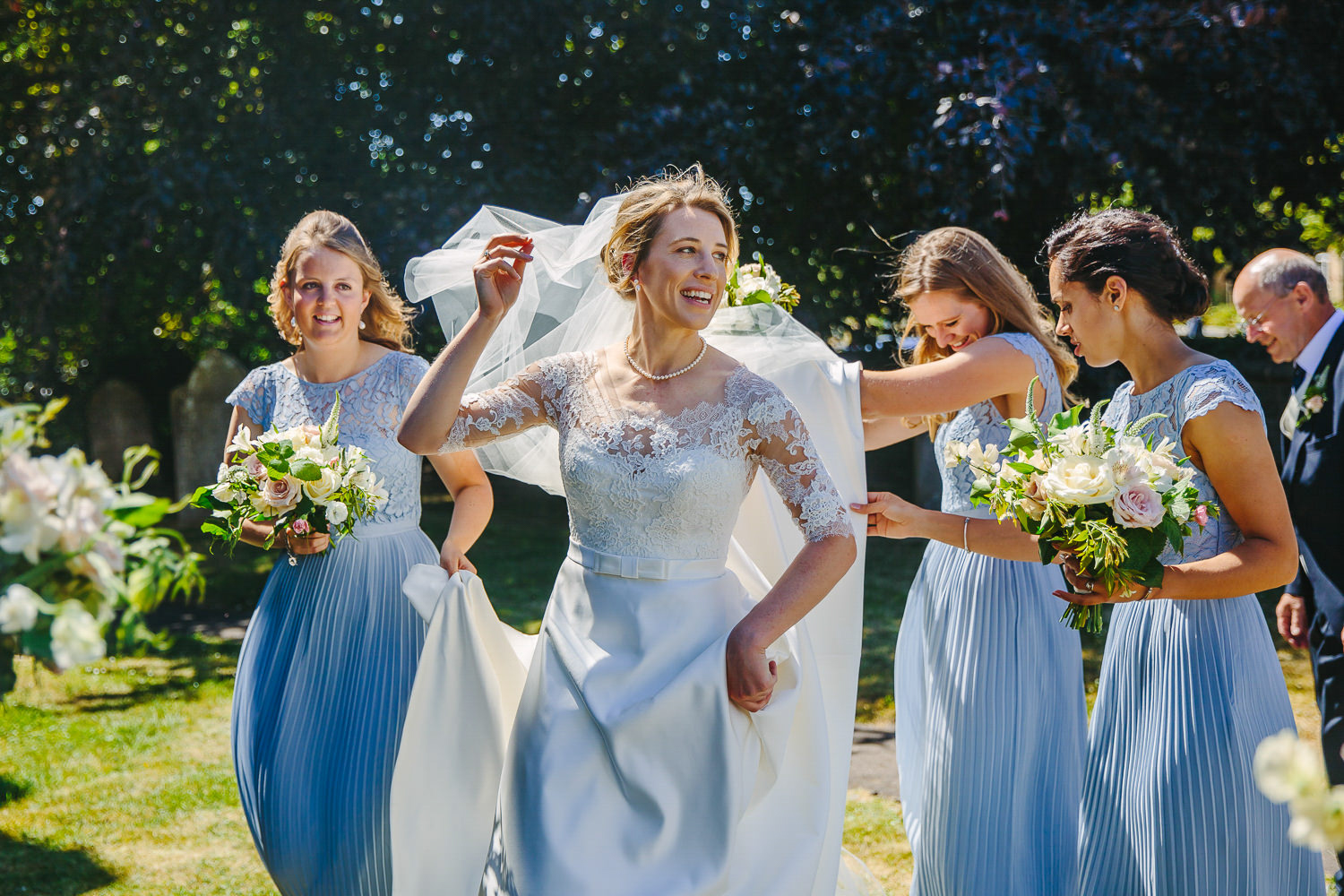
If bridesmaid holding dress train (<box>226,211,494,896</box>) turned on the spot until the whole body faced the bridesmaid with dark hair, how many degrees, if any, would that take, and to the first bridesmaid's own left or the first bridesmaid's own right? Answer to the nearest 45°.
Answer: approximately 45° to the first bridesmaid's own left

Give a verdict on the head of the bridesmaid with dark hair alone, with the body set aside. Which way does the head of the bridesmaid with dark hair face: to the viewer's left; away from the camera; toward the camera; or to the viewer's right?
to the viewer's left

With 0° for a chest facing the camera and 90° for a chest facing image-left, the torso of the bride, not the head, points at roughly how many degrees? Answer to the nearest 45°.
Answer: approximately 0°

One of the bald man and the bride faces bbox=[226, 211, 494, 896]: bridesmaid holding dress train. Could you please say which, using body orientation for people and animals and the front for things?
the bald man

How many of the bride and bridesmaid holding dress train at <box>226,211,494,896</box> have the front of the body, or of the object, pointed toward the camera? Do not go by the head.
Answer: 2

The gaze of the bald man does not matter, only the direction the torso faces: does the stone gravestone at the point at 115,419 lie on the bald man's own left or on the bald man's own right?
on the bald man's own right

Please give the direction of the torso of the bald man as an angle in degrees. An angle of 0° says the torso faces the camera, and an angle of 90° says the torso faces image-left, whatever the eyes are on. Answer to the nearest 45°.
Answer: approximately 45°
